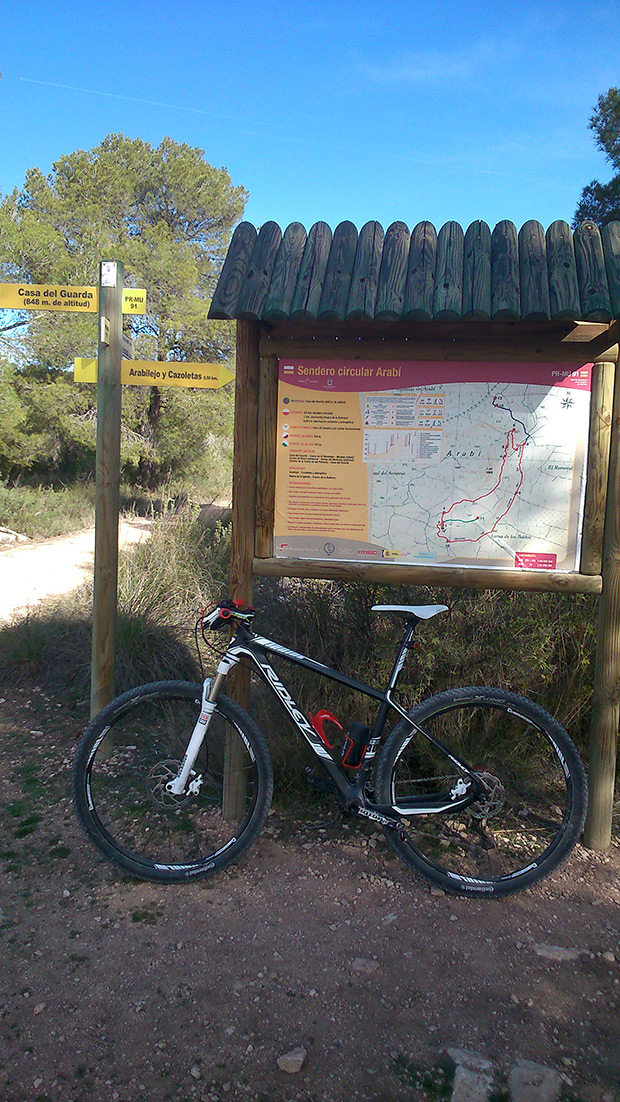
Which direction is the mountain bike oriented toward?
to the viewer's left

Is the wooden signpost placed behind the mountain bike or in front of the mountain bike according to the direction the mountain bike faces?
in front
